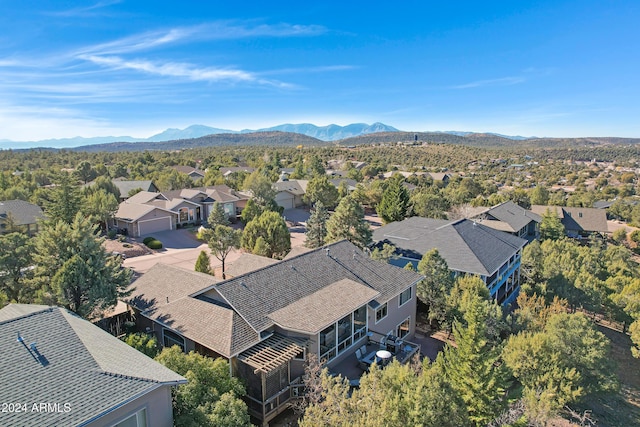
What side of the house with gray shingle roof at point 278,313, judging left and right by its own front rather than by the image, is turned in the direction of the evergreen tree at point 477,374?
back

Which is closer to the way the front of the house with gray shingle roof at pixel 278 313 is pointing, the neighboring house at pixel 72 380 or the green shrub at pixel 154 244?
the green shrub

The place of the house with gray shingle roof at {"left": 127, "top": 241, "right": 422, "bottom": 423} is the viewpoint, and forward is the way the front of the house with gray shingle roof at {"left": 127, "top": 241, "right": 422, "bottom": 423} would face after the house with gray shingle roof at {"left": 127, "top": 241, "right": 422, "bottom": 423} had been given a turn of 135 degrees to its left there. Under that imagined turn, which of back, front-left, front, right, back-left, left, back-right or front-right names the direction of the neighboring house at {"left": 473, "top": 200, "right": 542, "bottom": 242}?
back-left

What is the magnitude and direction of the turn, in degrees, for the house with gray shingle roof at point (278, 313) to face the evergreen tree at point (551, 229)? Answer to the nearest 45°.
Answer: approximately 90° to its right

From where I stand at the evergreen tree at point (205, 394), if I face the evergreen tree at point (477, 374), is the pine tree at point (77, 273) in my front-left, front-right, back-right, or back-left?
back-left

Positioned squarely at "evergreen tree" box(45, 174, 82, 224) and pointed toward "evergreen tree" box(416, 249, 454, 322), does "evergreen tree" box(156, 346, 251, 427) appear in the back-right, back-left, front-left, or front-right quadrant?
front-right

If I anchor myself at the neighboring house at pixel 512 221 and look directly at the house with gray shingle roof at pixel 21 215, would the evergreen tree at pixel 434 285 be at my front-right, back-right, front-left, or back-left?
front-left

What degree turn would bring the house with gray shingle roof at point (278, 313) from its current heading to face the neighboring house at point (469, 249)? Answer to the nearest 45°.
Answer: approximately 90° to its right

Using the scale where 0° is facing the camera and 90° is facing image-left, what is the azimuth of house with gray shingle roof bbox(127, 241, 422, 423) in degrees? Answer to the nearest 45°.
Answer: approximately 135°

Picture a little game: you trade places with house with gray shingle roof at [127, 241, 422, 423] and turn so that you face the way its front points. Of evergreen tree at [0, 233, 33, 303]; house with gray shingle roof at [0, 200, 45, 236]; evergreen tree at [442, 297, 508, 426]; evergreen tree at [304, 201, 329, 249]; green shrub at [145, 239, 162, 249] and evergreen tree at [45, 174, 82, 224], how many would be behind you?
1

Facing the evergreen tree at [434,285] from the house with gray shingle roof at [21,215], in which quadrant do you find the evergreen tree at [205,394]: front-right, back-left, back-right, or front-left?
front-right

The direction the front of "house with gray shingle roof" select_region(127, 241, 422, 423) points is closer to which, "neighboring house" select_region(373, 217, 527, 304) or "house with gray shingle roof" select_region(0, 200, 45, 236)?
the house with gray shingle roof

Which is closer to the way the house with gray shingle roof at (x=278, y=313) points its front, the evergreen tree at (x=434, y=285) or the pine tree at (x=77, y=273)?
the pine tree

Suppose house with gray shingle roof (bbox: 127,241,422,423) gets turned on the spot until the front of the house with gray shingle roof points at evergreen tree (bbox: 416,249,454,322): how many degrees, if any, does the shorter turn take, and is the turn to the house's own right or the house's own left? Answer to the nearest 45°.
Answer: approximately 90° to the house's own right
